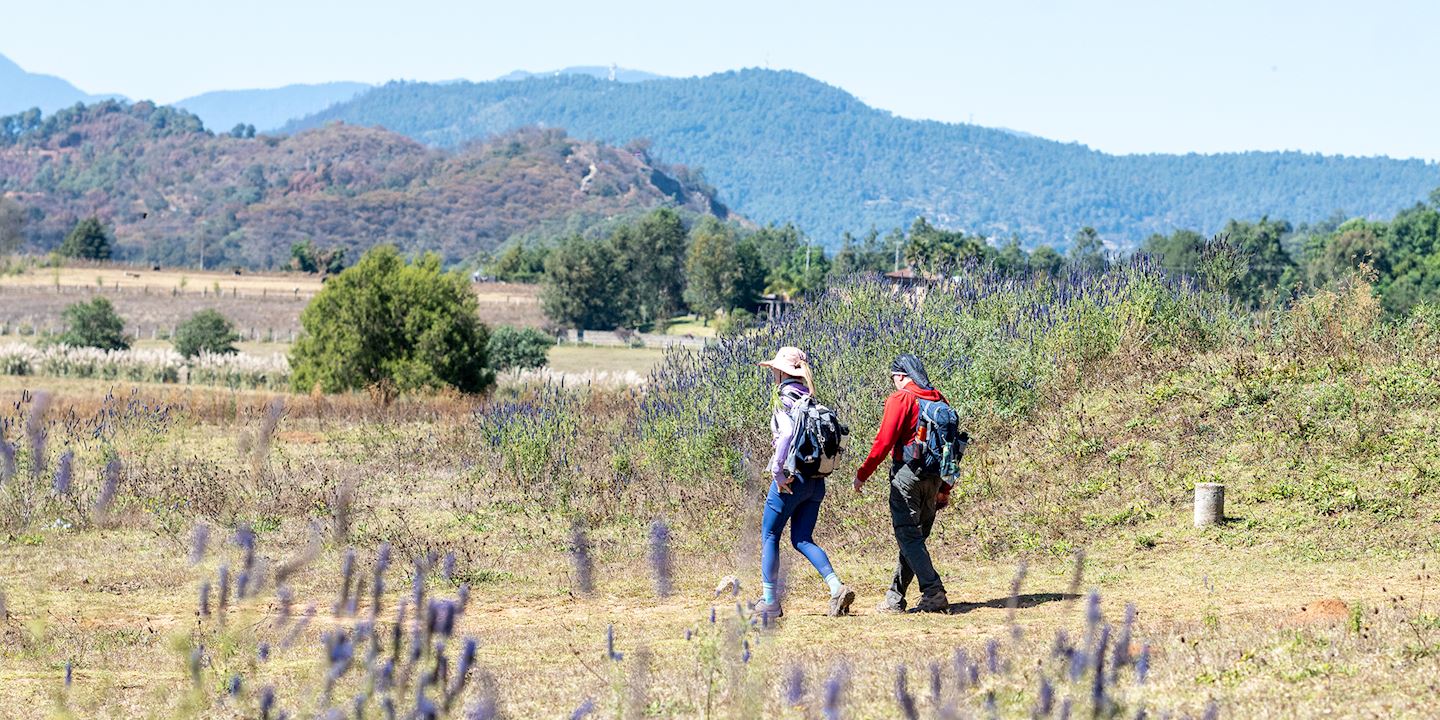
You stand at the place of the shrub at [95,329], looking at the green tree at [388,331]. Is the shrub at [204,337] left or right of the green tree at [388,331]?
left

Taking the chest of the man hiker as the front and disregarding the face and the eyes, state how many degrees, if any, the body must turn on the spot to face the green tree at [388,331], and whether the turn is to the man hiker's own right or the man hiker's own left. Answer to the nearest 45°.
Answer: approximately 45° to the man hiker's own right

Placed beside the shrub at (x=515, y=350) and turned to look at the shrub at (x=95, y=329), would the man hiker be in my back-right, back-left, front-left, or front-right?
back-left

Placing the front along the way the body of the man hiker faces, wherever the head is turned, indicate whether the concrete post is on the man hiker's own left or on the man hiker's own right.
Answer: on the man hiker's own right

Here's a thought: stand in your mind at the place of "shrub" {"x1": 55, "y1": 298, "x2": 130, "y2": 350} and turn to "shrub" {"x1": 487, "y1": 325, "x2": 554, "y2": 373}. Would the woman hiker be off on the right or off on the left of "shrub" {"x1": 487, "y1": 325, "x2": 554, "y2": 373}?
right

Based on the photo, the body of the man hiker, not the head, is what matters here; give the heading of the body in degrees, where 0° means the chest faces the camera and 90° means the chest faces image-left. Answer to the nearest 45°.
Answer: approximately 90°

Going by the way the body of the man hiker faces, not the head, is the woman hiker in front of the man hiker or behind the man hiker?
in front
